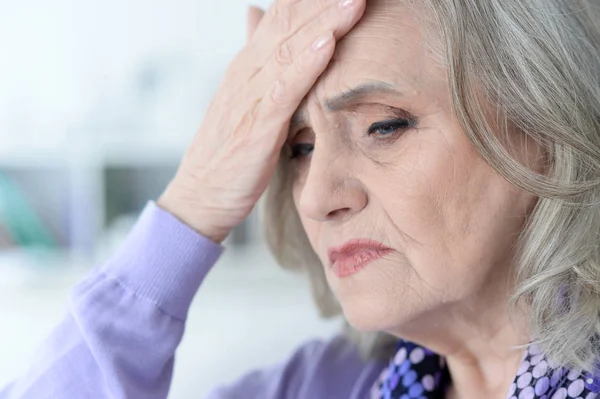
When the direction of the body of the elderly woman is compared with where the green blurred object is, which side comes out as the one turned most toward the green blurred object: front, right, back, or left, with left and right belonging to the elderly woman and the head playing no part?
right

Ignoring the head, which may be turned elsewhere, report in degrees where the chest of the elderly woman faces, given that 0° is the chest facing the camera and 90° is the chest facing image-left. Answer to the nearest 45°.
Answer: approximately 45°
